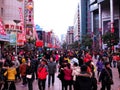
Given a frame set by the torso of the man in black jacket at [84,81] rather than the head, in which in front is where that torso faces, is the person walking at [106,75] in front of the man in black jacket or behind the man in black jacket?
in front

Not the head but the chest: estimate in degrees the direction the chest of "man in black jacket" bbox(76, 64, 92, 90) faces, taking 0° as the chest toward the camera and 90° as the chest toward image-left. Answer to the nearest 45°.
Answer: approximately 180°
